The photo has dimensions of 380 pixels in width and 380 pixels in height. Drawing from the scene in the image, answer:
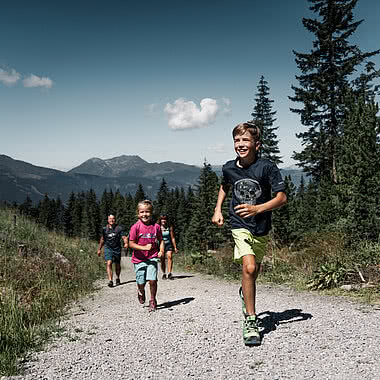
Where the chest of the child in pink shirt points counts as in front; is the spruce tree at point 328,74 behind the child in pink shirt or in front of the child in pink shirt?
behind

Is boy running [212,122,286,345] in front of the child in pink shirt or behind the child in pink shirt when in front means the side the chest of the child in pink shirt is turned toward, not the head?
in front

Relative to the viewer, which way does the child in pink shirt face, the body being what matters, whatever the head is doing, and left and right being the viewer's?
facing the viewer

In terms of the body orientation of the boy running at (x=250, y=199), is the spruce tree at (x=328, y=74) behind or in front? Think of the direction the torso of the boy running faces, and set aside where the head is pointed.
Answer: behind

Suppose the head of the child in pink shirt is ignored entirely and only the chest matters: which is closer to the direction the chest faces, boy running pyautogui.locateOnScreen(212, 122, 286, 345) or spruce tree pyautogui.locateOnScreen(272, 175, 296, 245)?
the boy running

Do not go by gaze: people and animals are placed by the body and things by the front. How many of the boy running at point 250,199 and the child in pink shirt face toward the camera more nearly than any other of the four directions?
2

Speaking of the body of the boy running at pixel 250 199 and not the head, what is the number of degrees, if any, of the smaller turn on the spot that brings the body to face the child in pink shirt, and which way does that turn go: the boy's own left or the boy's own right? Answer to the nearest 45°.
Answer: approximately 135° to the boy's own right

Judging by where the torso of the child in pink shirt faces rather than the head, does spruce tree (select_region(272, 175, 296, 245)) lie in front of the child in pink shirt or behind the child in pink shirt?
behind
